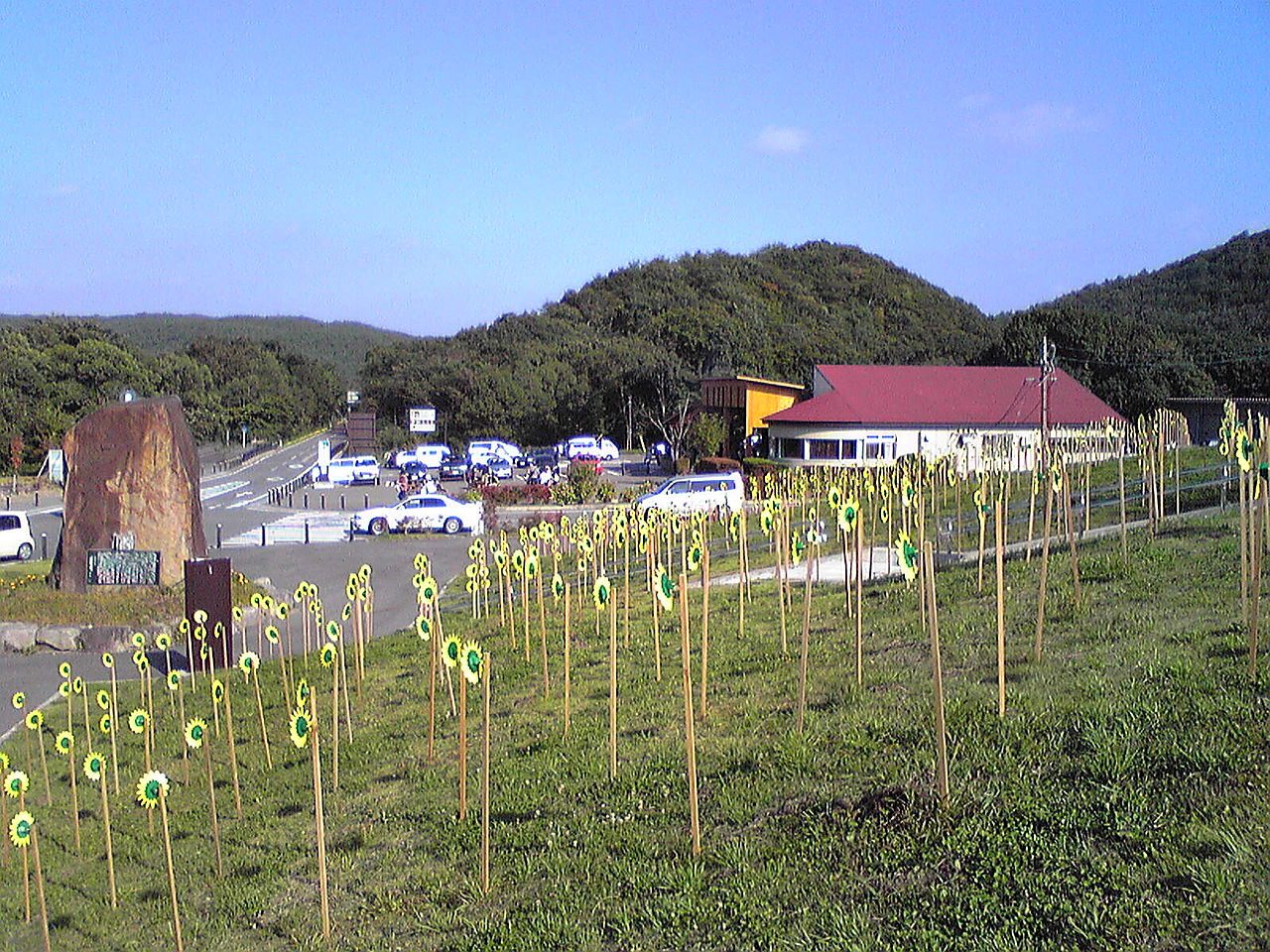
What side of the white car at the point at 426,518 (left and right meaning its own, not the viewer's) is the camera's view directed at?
left

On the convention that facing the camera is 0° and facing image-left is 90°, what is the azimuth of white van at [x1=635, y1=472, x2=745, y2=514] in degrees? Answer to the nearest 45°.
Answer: approximately 90°

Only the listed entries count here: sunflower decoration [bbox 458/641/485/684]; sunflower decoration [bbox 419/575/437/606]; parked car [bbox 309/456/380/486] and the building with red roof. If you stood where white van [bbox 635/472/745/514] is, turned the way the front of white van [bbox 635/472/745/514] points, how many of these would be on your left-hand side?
2

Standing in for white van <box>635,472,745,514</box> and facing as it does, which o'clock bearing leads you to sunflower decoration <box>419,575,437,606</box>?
The sunflower decoration is roughly at 9 o'clock from the white van.

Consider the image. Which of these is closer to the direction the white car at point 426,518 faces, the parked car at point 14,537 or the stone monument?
the parked car

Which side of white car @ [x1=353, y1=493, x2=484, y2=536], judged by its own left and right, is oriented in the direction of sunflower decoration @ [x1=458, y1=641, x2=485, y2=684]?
left

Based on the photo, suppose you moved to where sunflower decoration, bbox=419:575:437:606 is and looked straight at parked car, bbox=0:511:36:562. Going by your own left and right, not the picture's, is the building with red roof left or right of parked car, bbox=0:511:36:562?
right

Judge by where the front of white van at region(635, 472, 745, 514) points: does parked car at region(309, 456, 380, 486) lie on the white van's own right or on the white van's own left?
on the white van's own right
